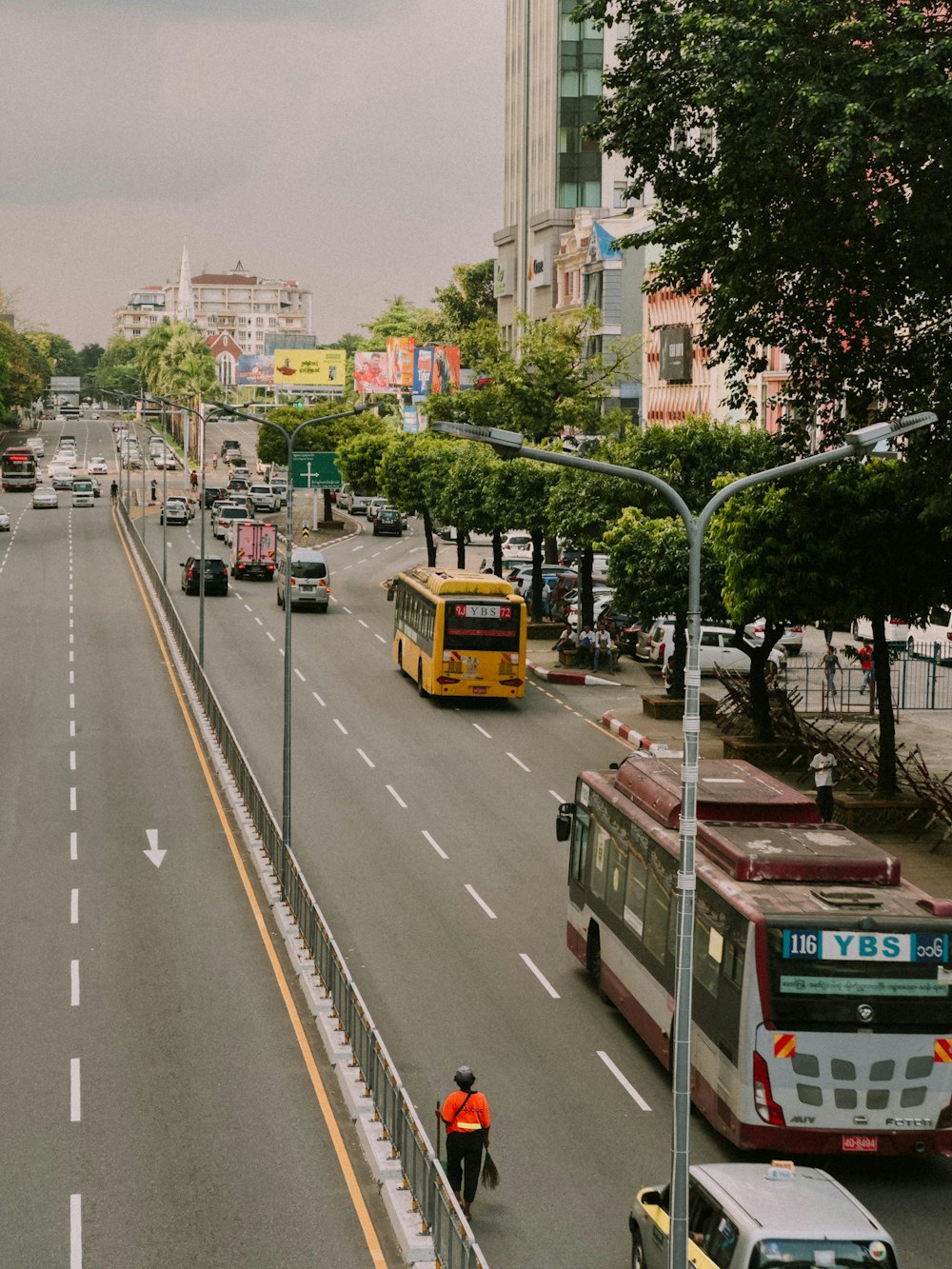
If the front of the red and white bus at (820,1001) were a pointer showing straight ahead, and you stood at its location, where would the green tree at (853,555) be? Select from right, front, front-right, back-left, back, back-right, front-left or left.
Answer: front-right

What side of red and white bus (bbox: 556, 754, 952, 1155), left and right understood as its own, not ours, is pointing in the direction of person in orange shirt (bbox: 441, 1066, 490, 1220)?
back

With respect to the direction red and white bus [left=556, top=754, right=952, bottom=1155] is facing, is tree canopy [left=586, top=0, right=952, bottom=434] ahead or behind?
ahead

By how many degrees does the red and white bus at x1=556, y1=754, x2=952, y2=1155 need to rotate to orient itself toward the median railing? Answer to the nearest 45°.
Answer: approximately 45° to its left

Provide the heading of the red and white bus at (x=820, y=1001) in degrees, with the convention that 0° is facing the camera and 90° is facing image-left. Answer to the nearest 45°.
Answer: approximately 135°

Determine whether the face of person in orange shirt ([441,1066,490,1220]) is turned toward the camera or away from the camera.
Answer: away from the camera

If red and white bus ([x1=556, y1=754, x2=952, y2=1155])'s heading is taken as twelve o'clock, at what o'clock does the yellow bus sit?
The yellow bus is roughly at 1 o'clock from the red and white bus.
